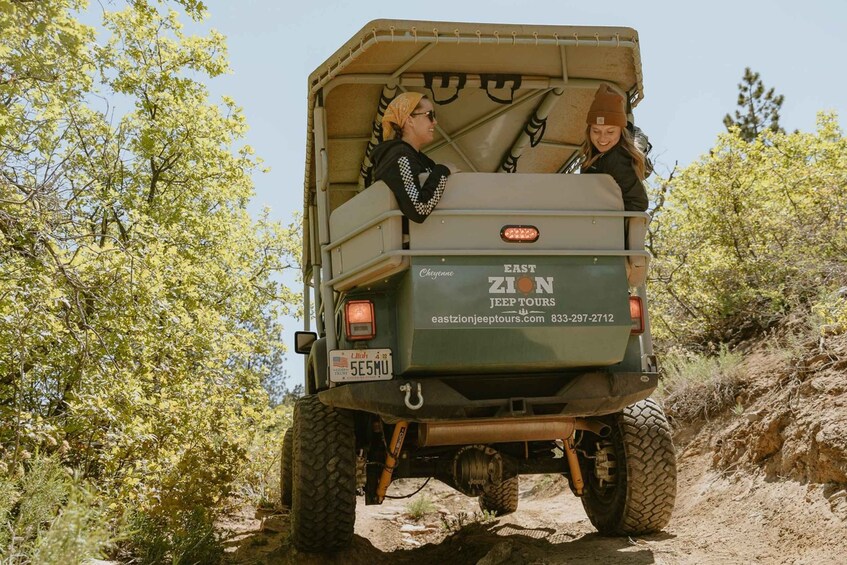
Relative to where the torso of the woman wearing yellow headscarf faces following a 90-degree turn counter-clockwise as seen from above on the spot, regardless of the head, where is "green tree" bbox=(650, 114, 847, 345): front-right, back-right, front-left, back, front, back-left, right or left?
front-right

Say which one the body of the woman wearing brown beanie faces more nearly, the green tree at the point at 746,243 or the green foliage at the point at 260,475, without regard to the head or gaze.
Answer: the green foliage

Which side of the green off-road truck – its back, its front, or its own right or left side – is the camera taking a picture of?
back

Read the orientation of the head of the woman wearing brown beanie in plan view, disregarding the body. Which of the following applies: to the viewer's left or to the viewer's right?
to the viewer's left

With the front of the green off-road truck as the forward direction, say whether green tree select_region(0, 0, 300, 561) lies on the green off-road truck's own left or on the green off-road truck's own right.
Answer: on the green off-road truck's own left

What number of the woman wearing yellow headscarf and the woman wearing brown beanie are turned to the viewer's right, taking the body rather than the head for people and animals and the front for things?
1

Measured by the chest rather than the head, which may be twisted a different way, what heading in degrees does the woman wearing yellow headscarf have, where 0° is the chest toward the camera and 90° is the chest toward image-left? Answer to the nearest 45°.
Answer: approximately 270°

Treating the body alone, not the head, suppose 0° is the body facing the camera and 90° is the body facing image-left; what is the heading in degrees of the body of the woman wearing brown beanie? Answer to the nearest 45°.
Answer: approximately 45°

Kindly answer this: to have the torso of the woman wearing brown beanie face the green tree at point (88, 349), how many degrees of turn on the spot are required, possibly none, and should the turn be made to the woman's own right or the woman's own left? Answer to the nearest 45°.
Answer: approximately 45° to the woman's own right
